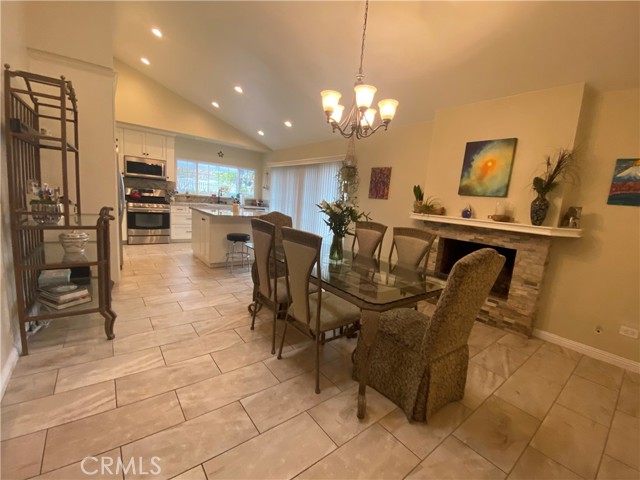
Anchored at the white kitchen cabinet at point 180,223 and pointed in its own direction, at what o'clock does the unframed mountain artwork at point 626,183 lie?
The unframed mountain artwork is roughly at 11 o'clock from the white kitchen cabinet.

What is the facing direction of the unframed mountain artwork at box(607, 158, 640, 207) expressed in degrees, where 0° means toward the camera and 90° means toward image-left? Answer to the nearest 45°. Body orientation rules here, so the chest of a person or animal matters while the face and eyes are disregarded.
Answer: approximately 45°

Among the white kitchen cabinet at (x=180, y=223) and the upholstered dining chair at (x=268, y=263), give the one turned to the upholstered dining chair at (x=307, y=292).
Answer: the white kitchen cabinet

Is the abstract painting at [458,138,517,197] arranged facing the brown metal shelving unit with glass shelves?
yes

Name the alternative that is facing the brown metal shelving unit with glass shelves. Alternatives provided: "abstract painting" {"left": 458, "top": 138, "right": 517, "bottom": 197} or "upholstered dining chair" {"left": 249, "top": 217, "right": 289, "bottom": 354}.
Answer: the abstract painting

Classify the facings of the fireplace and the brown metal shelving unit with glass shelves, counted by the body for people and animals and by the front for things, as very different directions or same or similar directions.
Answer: very different directions

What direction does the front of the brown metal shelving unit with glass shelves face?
to the viewer's right

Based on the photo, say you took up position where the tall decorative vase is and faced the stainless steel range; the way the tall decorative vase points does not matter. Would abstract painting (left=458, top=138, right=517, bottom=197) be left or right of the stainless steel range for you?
right

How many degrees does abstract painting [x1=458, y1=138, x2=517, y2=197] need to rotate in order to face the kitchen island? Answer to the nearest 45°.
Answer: approximately 45° to its right

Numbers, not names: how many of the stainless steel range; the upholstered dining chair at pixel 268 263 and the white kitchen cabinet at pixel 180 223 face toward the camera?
2

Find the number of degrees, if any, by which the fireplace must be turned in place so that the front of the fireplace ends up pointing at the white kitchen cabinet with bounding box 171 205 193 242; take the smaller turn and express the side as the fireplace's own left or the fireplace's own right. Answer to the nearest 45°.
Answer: approximately 45° to the fireplace's own right
